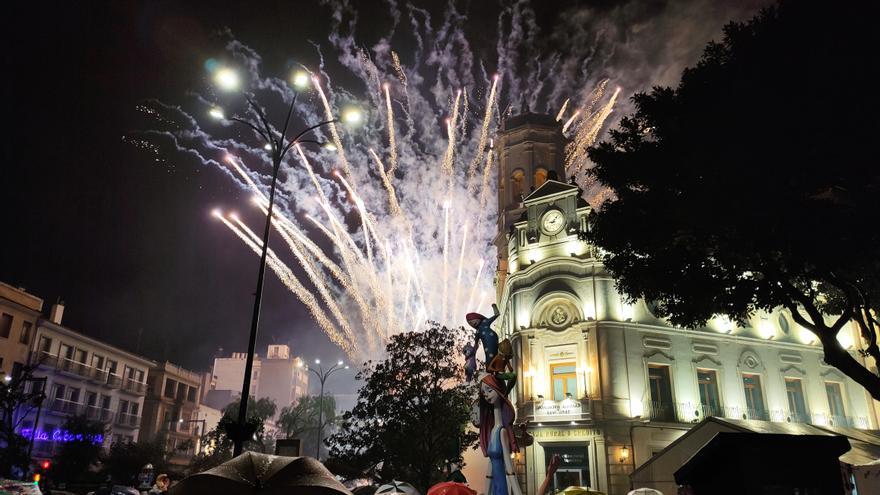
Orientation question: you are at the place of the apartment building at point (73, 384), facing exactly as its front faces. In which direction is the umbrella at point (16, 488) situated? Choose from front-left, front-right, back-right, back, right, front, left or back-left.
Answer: front-right

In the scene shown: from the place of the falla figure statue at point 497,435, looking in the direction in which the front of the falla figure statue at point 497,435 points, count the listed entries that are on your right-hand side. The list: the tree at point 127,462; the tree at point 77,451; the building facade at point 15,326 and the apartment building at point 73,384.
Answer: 4

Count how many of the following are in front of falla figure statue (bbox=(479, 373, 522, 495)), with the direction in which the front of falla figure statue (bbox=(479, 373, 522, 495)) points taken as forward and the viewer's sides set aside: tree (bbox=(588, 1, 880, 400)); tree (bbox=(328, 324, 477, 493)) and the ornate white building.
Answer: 0

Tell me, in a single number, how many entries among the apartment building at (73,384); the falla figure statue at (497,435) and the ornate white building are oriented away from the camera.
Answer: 0

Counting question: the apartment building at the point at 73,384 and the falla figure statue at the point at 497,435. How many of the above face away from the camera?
0

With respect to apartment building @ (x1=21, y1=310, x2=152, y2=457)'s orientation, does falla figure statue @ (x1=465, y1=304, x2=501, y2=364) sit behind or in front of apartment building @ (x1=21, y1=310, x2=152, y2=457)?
in front

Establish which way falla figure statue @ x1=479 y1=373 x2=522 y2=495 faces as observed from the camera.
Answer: facing the viewer and to the left of the viewer

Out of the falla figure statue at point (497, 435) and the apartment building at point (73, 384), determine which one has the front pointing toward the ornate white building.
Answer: the apartment building

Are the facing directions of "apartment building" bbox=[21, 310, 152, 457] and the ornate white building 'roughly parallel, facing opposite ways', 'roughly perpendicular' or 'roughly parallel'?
roughly perpendicular

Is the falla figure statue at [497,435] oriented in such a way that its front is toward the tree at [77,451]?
no

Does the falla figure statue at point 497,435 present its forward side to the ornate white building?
no

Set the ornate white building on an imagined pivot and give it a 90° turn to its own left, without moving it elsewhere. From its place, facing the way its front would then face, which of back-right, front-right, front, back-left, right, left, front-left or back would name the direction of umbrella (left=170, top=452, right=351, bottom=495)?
right

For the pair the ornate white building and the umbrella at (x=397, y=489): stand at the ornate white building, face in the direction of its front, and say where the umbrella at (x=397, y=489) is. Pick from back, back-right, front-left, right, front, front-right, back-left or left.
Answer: front

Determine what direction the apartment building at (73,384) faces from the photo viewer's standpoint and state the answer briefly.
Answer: facing the viewer and to the right of the viewer

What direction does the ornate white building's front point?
toward the camera

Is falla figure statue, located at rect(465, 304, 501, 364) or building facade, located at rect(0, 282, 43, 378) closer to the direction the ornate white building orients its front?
the falla figure statue

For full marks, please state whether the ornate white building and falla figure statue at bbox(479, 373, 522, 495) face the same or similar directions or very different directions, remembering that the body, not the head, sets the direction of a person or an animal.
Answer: same or similar directions

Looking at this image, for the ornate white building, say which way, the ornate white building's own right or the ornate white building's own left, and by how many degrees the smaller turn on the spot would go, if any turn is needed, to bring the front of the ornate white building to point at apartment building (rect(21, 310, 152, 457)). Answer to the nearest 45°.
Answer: approximately 90° to the ornate white building's own right

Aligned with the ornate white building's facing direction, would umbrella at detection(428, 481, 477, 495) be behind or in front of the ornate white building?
in front

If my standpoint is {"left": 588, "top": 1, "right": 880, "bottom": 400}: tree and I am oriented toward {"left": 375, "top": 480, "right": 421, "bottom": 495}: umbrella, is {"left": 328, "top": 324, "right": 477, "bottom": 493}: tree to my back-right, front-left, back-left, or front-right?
front-right

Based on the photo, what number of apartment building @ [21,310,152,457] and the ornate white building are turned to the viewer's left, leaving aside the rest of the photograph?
0

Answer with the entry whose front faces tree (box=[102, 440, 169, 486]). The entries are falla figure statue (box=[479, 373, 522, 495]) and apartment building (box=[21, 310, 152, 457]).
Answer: the apartment building
